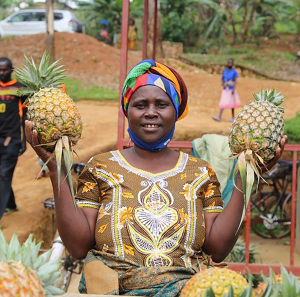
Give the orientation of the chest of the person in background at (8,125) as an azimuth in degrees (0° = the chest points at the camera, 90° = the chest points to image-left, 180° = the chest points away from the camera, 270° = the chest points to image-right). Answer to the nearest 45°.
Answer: approximately 0°

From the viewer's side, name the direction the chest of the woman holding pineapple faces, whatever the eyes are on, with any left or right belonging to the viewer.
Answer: facing the viewer

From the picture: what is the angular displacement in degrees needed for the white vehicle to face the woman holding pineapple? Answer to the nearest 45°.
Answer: approximately 90° to its left

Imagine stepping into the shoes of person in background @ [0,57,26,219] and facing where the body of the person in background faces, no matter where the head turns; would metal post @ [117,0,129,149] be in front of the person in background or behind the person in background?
in front

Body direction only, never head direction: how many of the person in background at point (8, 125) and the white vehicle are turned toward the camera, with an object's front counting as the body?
1

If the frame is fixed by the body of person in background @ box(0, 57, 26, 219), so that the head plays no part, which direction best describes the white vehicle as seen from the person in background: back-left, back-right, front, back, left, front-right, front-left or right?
back

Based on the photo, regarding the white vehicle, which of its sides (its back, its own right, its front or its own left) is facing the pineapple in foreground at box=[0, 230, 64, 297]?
left

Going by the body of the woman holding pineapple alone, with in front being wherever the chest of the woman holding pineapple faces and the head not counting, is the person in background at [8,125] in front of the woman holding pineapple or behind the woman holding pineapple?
behind

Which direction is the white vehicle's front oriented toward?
to the viewer's left
